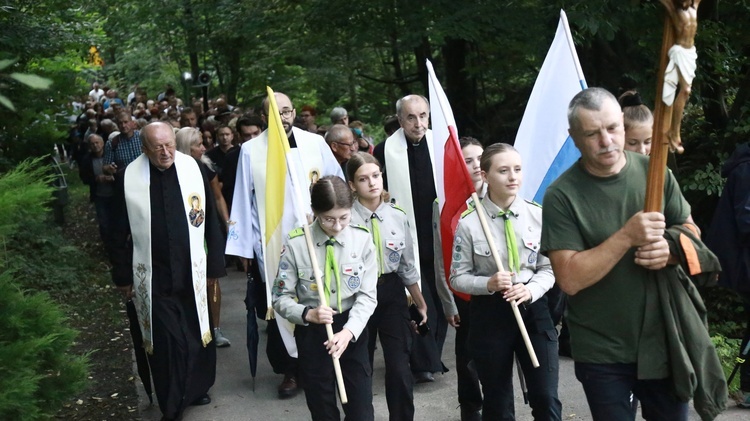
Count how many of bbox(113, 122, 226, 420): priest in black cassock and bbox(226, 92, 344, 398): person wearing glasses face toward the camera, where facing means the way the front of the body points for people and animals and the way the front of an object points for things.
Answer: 2

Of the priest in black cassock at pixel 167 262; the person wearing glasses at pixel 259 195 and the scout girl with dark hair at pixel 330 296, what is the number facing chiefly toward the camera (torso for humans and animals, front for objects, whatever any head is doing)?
3

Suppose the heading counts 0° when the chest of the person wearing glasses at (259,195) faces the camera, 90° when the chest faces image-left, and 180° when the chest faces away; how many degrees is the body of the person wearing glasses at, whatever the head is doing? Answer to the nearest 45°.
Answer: approximately 0°

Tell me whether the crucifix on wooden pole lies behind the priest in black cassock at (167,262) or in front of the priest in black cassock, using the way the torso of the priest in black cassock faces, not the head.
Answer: in front

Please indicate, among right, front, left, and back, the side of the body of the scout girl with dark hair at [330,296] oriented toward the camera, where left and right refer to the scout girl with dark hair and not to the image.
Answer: front

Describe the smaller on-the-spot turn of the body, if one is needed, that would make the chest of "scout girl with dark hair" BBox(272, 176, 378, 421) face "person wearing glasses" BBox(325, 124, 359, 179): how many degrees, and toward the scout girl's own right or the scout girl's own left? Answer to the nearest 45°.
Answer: approximately 180°

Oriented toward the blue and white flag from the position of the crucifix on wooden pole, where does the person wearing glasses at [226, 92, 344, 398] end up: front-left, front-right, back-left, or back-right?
front-left

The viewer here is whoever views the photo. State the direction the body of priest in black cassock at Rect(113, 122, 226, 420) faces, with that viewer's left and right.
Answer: facing the viewer

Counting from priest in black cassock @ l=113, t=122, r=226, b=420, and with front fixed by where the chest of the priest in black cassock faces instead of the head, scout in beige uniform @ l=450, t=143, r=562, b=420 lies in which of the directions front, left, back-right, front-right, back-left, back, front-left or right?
front-left

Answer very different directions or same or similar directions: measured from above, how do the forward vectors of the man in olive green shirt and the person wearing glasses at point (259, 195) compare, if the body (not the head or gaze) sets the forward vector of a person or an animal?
same or similar directions

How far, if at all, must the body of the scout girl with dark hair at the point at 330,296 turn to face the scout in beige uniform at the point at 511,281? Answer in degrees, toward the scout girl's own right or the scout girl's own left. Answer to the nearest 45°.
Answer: approximately 90° to the scout girl's own left

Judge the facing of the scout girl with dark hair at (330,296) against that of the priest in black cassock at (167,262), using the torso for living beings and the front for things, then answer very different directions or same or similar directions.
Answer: same or similar directions

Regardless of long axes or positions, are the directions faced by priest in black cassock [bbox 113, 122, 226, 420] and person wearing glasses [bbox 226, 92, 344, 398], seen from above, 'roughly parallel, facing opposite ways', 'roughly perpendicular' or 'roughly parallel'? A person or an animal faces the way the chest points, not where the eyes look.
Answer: roughly parallel

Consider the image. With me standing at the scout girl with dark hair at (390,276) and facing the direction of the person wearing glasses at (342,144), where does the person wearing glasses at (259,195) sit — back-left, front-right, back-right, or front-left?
front-left

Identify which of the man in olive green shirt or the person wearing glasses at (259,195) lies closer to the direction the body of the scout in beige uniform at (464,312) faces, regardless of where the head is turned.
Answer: the man in olive green shirt
